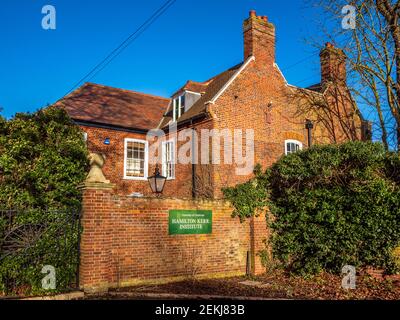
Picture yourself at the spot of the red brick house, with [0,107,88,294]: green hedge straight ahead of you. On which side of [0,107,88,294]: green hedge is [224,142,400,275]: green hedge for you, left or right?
left
